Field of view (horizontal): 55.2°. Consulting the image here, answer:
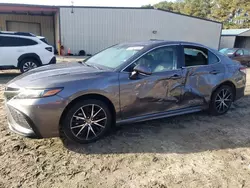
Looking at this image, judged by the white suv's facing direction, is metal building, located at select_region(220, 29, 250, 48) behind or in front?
behind

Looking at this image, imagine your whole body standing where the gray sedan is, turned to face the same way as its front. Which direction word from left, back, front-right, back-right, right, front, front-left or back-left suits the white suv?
right

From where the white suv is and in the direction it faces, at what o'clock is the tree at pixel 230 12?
The tree is roughly at 5 o'clock from the white suv.

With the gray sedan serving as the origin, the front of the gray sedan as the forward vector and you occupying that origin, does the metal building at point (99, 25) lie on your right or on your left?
on your right

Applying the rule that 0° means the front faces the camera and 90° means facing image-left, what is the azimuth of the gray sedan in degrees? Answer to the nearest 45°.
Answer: approximately 45°

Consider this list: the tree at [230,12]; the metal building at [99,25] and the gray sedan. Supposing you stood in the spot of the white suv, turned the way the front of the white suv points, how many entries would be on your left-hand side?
1

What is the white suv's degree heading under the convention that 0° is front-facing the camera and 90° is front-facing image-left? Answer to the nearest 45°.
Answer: approximately 90°

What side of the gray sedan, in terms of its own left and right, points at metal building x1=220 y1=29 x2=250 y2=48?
back
